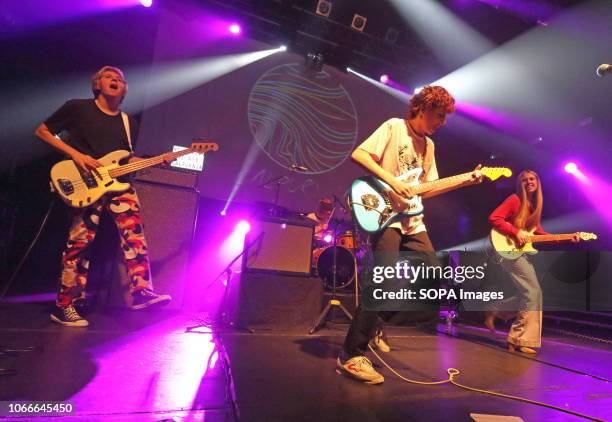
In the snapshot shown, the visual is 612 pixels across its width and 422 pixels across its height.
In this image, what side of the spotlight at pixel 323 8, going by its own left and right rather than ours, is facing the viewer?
front

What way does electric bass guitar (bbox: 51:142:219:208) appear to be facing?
toward the camera

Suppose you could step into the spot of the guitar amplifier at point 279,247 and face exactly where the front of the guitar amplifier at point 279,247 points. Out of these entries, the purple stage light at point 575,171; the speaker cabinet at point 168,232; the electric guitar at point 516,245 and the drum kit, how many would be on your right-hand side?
1

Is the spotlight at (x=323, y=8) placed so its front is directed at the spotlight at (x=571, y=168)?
no

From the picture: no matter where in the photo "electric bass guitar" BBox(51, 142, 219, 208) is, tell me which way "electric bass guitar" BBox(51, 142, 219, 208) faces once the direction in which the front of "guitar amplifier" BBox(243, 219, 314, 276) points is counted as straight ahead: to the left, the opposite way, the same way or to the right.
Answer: the same way

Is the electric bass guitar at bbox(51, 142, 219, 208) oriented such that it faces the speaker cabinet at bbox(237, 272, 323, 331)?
no

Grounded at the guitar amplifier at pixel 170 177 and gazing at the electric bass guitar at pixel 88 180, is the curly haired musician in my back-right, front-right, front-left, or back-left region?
front-left

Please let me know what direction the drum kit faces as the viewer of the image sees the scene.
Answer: facing the viewer
